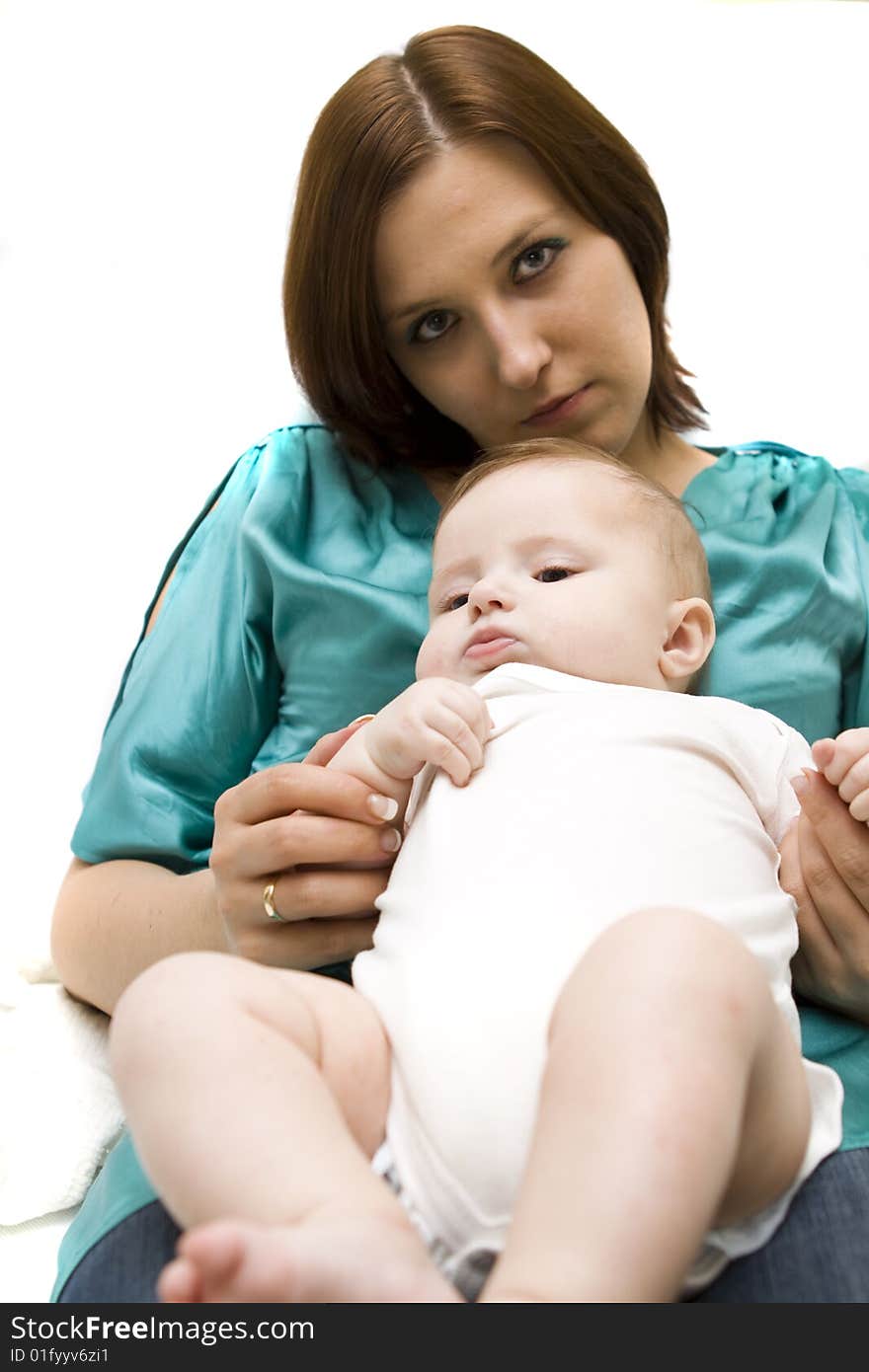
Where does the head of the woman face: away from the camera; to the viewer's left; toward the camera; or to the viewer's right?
toward the camera

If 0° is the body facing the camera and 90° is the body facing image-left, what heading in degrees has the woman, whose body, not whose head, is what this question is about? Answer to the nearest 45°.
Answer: approximately 0°
